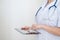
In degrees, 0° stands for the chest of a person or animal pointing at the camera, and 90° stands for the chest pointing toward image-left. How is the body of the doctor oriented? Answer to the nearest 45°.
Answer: approximately 45°
